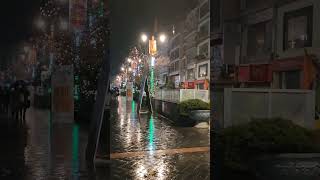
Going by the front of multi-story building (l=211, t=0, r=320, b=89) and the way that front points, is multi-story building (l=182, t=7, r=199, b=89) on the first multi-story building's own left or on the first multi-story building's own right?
on the first multi-story building's own right

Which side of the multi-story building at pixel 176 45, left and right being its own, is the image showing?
left
